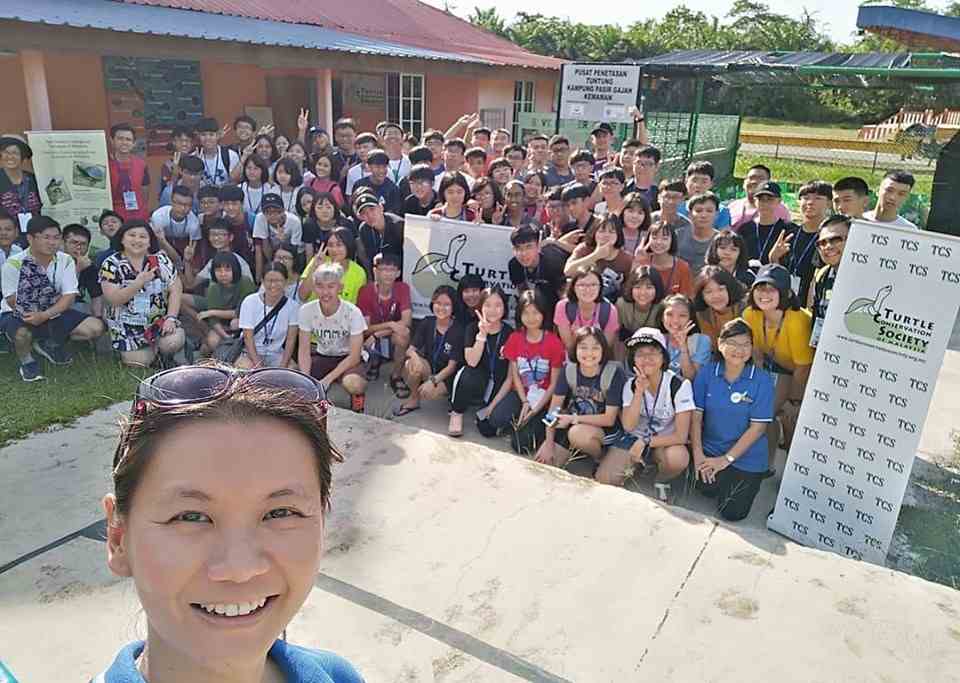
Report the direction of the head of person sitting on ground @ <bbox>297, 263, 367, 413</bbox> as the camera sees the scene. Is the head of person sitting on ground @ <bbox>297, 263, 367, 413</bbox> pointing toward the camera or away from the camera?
toward the camera

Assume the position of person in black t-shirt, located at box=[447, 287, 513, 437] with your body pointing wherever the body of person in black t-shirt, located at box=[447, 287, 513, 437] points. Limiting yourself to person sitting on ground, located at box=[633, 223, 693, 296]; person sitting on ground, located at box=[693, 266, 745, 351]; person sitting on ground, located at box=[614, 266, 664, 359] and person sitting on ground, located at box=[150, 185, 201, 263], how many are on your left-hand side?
3

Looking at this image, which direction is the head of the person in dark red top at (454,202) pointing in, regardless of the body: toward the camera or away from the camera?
toward the camera

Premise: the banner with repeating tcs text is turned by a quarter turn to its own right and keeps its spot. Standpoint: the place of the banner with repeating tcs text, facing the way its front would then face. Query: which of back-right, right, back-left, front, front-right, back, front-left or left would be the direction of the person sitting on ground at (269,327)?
front

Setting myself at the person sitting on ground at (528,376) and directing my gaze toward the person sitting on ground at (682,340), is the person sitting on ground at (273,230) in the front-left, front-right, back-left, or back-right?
back-left

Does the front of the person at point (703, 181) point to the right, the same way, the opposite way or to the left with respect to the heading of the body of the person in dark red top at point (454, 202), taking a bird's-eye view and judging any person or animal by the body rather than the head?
the same way

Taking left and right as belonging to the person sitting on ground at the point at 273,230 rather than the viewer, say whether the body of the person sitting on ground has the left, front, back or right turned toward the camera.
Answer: front

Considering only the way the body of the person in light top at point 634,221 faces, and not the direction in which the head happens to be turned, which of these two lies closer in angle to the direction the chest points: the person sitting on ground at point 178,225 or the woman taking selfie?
the woman taking selfie

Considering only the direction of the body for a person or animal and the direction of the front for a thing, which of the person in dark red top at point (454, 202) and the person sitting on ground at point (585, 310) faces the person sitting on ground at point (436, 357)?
the person in dark red top at point (454, 202)

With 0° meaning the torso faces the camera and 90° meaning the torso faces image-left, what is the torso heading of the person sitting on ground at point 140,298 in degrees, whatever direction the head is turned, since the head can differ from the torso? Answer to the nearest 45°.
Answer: approximately 0°

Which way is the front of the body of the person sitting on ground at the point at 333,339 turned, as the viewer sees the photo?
toward the camera

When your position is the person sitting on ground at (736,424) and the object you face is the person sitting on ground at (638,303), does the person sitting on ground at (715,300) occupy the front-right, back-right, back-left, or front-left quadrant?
front-right

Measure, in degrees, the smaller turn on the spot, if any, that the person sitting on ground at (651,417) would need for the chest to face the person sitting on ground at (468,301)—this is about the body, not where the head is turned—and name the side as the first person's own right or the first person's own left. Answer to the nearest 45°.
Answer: approximately 135° to the first person's own right

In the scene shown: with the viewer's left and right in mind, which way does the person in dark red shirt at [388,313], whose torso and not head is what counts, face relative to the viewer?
facing the viewer

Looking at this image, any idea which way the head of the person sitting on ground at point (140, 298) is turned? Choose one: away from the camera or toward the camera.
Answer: toward the camera

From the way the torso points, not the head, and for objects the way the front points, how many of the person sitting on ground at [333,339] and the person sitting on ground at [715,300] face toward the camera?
2

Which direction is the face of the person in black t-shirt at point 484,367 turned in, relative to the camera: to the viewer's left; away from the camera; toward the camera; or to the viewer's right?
toward the camera

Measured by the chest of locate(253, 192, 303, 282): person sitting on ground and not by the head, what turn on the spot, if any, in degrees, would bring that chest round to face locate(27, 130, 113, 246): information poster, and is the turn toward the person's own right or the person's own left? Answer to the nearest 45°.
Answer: approximately 90° to the person's own right
